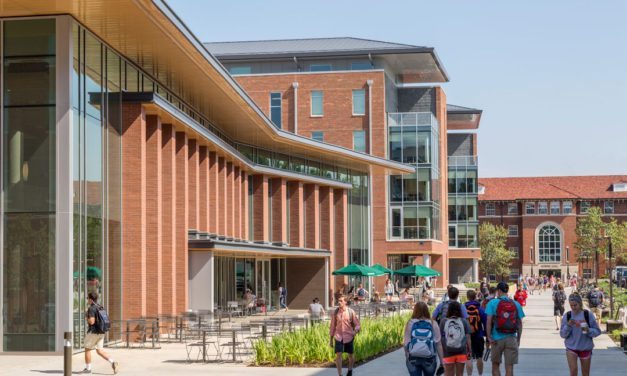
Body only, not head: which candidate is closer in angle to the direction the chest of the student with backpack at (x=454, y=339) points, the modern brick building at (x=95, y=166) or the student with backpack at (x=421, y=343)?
the modern brick building

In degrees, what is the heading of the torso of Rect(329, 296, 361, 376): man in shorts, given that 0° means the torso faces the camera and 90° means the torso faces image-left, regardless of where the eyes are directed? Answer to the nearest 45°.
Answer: approximately 0°

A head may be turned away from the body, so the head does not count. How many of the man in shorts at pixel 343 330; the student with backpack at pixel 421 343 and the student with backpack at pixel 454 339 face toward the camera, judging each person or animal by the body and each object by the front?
1

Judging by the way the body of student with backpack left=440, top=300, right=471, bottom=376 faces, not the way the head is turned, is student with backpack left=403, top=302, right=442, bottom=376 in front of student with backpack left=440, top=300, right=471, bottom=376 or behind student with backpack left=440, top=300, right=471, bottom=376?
behind

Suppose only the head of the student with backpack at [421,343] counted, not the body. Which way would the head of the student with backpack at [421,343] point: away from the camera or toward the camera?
away from the camera

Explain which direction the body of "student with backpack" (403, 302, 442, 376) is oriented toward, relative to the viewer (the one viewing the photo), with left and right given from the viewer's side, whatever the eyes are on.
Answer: facing away from the viewer

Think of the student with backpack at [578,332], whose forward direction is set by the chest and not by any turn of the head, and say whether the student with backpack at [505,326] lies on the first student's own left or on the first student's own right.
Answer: on the first student's own right

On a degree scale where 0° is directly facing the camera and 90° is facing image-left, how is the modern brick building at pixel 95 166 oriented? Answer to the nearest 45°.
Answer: approximately 315°

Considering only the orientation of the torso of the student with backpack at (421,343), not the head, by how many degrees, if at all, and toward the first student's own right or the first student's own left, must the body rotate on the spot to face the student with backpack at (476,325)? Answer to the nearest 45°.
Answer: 0° — they already face them

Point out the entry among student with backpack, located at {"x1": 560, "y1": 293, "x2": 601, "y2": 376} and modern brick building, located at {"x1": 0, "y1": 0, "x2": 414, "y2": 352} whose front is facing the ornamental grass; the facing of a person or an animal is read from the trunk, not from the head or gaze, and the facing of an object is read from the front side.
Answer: the modern brick building

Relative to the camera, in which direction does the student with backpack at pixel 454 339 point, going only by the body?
away from the camera

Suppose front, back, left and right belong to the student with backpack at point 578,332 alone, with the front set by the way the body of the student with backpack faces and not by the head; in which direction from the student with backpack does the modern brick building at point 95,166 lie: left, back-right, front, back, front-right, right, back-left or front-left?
back-right

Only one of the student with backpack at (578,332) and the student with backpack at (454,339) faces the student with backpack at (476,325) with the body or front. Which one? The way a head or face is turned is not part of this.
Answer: the student with backpack at (454,339)
